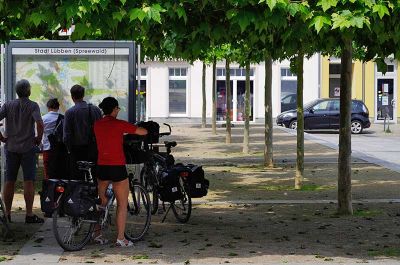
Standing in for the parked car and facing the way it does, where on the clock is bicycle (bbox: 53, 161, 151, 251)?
The bicycle is roughly at 9 o'clock from the parked car.

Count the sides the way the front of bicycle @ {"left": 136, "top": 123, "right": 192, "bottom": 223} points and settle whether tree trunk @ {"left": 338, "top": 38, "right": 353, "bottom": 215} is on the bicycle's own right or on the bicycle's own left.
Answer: on the bicycle's own right

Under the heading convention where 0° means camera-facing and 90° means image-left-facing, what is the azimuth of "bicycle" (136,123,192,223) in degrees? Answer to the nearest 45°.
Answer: approximately 135°

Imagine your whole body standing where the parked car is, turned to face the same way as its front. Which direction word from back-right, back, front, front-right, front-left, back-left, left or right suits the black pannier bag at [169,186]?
left

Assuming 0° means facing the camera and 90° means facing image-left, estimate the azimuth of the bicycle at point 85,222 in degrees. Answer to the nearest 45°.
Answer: approximately 225°
